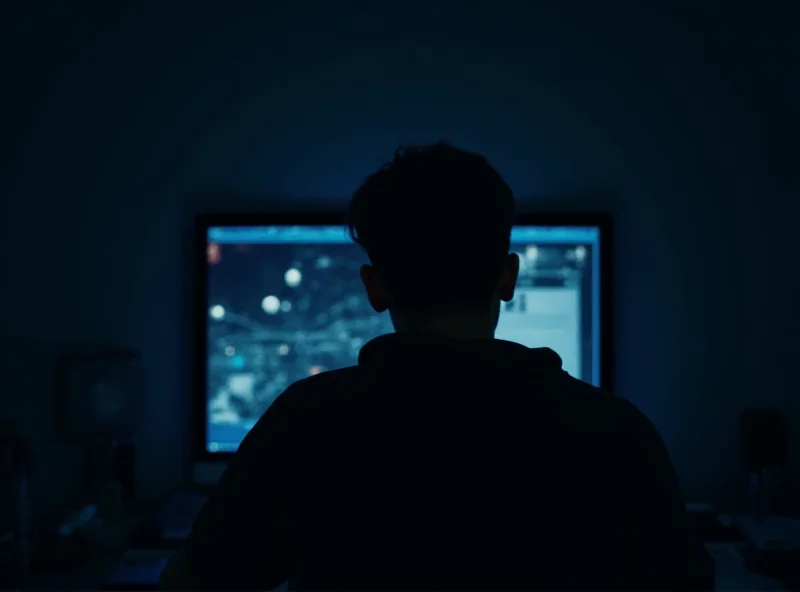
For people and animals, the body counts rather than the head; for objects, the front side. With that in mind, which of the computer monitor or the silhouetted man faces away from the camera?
the silhouetted man

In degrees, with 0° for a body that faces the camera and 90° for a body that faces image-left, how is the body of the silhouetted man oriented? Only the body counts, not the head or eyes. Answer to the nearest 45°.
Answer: approximately 180°

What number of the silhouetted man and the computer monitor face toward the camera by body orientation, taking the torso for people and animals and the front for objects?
1

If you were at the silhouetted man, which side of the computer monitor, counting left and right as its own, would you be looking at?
front

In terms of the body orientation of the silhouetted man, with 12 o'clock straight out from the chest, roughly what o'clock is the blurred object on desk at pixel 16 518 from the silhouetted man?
The blurred object on desk is roughly at 10 o'clock from the silhouetted man.

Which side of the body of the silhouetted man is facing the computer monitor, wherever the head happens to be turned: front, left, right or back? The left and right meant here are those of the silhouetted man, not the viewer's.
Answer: front

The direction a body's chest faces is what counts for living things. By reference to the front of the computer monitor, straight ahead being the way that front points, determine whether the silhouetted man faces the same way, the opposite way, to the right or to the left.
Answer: the opposite way

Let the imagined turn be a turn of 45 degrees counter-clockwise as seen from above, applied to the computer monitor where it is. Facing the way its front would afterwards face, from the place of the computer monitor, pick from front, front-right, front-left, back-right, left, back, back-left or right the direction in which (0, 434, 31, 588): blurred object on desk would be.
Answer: back-right

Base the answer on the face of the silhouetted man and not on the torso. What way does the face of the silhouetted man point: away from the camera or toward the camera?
away from the camera

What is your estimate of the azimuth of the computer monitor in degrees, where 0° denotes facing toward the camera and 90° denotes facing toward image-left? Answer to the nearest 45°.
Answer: approximately 0°
